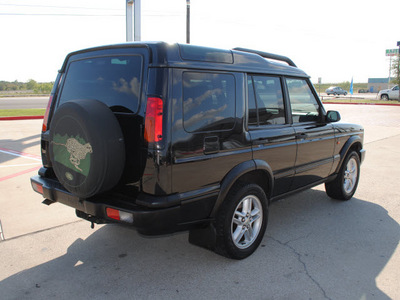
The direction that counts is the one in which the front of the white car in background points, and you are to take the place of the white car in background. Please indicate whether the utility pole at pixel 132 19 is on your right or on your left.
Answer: on your left

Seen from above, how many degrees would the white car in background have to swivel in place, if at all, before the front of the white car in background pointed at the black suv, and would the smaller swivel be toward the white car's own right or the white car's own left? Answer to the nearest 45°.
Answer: approximately 90° to the white car's own left

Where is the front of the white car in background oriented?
to the viewer's left

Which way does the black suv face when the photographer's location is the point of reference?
facing away from the viewer and to the right of the viewer

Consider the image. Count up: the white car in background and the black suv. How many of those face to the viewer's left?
1

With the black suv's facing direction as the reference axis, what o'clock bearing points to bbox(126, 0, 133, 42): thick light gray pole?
The thick light gray pole is roughly at 10 o'clock from the black suv.

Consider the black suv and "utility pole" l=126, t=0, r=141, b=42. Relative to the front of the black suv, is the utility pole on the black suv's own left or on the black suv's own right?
on the black suv's own left
